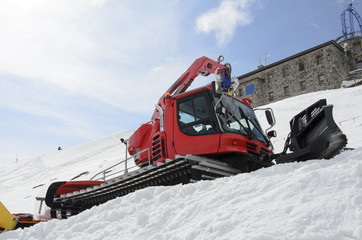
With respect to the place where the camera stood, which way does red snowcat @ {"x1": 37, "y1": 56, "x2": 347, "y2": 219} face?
facing the viewer and to the right of the viewer

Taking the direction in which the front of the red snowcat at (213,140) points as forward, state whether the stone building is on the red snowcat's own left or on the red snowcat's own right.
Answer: on the red snowcat's own left
